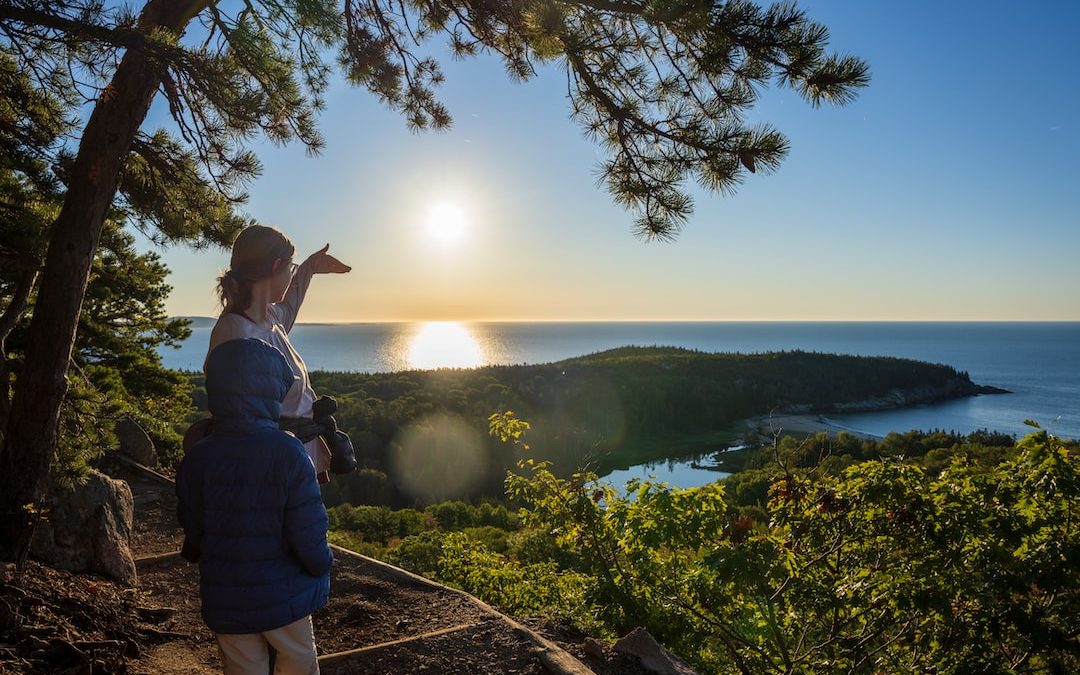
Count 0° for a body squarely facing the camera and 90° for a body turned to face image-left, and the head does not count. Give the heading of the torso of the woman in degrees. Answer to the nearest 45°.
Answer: approximately 225°

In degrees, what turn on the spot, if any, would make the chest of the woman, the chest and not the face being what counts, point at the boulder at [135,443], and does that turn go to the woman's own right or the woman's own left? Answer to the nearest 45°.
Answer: approximately 45° to the woman's own left

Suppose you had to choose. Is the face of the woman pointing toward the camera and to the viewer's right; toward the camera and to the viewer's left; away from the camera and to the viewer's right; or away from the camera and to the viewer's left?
away from the camera and to the viewer's right

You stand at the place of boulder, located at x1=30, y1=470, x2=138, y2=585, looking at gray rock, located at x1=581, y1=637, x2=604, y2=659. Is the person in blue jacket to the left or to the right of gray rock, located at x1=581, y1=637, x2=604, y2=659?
right

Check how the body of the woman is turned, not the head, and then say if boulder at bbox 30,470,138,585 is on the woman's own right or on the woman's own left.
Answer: on the woman's own left
